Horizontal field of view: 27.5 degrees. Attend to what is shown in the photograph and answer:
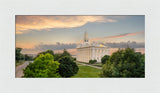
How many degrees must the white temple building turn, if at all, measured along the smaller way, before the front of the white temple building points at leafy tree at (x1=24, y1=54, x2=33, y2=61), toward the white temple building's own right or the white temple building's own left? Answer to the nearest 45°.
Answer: approximately 45° to the white temple building's own right

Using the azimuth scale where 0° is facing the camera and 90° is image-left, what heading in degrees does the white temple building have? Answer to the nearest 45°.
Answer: approximately 45°

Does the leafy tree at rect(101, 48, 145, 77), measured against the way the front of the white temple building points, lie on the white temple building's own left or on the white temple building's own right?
on the white temple building's own left

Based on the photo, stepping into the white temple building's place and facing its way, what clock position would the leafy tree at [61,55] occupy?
The leafy tree is roughly at 1 o'clock from the white temple building.
